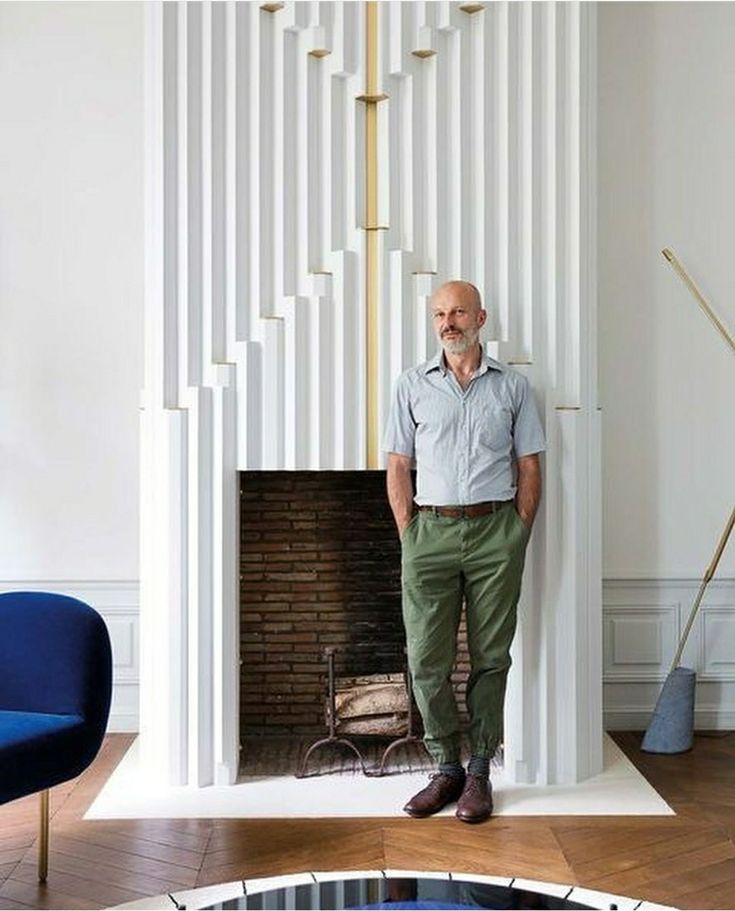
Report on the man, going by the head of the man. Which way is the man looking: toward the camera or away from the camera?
toward the camera

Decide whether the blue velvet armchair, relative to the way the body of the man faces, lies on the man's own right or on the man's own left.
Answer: on the man's own right

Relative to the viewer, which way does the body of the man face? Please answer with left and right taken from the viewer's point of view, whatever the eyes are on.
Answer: facing the viewer
